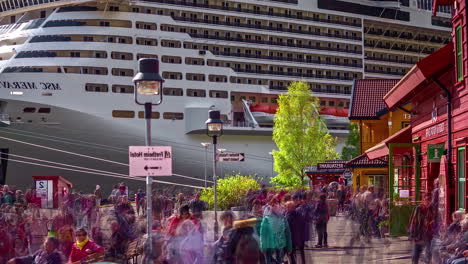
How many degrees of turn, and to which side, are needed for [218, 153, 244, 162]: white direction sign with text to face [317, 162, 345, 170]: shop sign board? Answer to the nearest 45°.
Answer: approximately 180°

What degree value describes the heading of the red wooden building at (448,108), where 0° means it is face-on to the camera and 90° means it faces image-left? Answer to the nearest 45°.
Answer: approximately 45°

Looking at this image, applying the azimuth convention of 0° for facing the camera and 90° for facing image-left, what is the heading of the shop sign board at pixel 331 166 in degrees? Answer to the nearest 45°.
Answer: approximately 0°

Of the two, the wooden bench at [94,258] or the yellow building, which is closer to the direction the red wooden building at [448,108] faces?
the wooden bench
